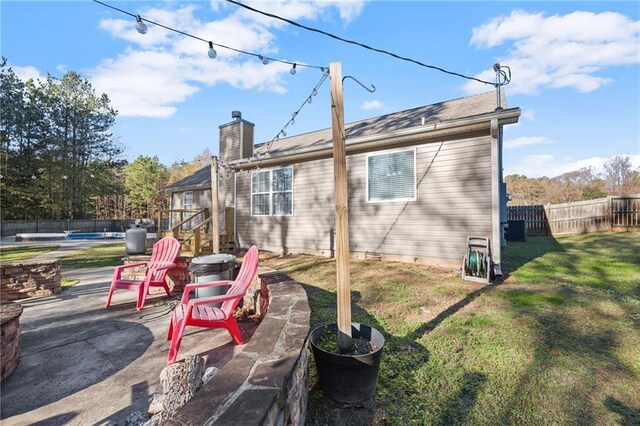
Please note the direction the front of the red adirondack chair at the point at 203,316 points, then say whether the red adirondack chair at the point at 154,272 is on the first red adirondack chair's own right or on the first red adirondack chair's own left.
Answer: on the first red adirondack chair's own right

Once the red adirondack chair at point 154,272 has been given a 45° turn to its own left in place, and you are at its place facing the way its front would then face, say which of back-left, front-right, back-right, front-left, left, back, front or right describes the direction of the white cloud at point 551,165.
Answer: left

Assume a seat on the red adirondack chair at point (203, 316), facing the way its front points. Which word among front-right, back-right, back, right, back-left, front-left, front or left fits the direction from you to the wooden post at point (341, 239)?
left

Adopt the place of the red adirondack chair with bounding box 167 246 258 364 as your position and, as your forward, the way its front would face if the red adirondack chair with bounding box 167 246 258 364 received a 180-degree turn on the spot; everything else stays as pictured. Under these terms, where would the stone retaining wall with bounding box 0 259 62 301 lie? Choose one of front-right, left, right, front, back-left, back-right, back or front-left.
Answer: left

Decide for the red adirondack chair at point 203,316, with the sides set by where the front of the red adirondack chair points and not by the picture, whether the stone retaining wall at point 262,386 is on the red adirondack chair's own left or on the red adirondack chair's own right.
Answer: on the red adirondack chair's own left

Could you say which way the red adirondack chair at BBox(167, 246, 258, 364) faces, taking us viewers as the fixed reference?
facing the viewer and to the left of the viewer

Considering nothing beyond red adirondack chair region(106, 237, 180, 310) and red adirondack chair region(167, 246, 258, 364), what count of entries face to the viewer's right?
0

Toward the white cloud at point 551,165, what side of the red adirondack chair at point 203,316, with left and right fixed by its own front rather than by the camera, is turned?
back

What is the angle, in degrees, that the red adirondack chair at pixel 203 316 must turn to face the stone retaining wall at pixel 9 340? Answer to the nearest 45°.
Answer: approximately 45° to its right
